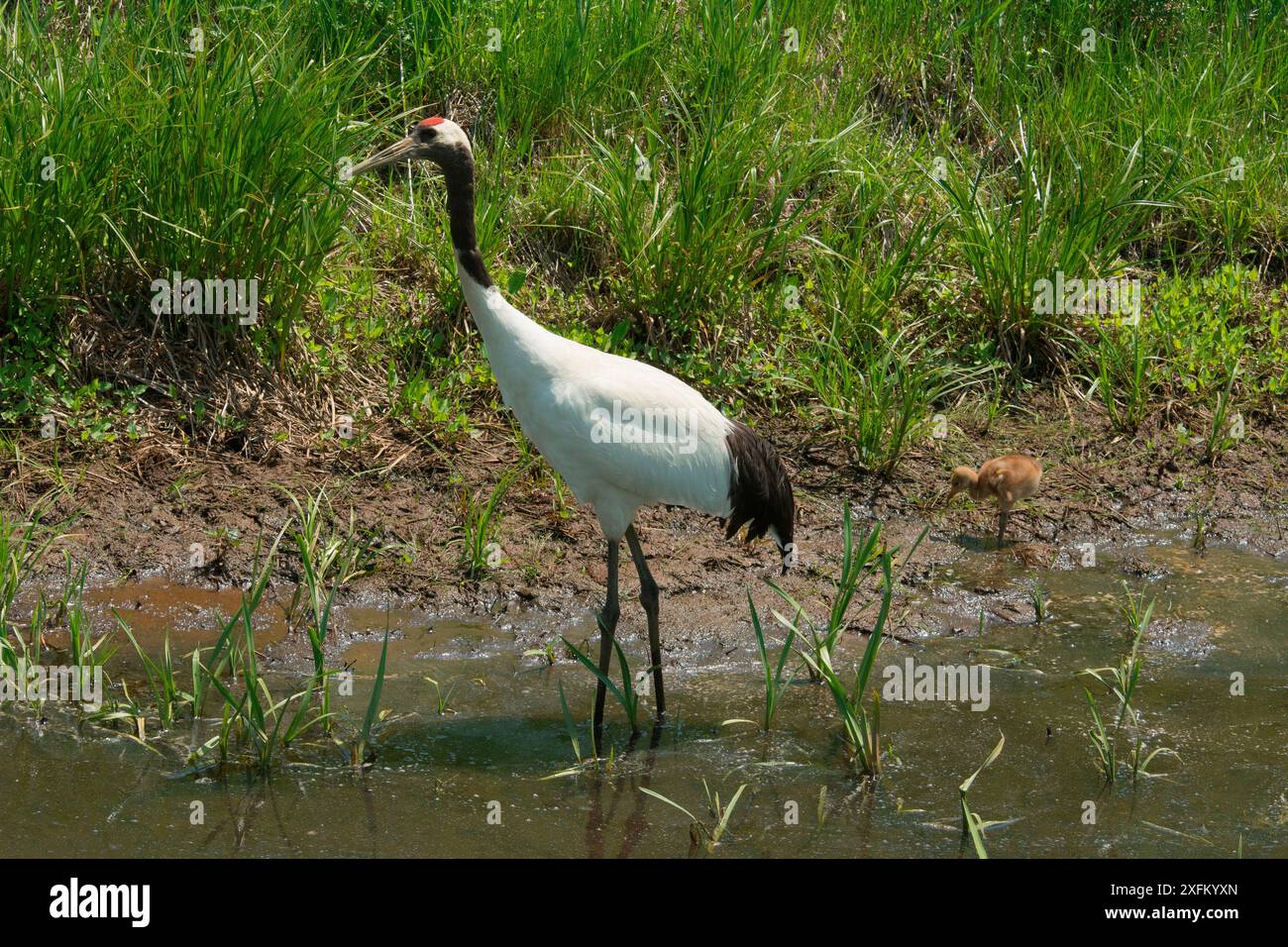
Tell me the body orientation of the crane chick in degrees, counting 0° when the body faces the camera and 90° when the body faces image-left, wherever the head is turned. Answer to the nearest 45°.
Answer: approximately 90°

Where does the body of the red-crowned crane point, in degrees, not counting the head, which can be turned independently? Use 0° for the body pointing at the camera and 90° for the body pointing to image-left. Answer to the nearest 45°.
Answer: approximately 90°
